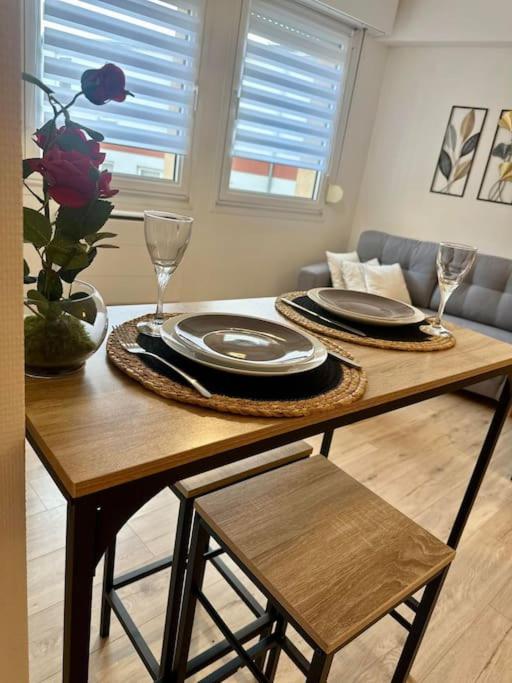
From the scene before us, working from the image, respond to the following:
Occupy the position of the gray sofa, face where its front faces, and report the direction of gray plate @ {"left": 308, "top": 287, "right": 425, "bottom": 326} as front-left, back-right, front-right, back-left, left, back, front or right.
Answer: front-left

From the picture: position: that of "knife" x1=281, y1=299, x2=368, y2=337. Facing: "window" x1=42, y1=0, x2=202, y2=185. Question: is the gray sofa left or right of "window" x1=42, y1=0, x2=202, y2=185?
right

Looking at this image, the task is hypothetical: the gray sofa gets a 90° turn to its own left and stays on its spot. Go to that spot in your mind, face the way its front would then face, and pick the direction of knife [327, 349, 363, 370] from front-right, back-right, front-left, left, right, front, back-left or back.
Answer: front-right

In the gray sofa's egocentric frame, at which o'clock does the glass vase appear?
The glass vase is roughly at 11 o'clock from the gray sofa.

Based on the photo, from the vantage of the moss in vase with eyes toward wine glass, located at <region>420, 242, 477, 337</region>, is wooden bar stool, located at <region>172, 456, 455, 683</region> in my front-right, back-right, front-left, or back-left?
front-right

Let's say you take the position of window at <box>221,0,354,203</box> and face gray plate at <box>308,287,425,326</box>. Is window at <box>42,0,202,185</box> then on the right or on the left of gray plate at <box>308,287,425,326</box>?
right

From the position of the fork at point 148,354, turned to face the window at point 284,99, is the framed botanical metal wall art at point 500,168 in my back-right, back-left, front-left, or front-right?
front-right

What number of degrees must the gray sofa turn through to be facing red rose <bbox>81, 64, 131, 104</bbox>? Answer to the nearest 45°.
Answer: approximately 45° to its left

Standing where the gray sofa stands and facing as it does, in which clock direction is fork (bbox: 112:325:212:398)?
The fork is roughly at 11 o'clock from the gray sofa.

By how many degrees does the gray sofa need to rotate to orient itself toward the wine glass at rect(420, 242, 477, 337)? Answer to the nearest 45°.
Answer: approximately 45° to its left

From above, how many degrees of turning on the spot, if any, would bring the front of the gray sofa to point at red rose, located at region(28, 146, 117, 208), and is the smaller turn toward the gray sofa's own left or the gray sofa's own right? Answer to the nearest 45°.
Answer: approximately 45° to the gray sofa's own left

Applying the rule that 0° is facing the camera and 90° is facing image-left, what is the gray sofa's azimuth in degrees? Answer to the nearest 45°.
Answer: approximately 45°

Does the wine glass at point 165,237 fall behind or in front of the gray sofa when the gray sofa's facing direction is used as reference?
in front

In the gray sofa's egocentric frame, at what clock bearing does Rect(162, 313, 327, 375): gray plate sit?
The gray plate is roughly at 11 o'clock from the gray sofa.

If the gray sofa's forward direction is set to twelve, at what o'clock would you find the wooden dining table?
The wooden dining table is roughly at 11 o'clock from the gray sofa.
